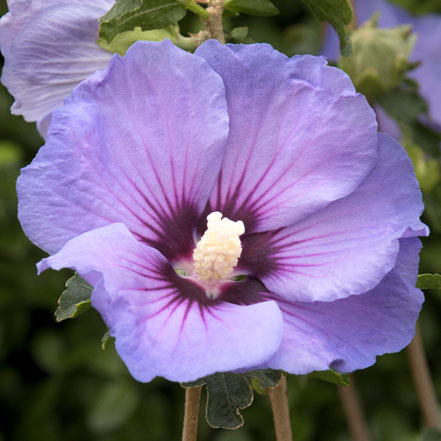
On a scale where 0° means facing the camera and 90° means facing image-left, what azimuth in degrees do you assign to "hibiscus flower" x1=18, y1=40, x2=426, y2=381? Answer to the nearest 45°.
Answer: approximately 0°

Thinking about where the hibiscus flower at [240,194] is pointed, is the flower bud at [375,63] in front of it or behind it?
behind

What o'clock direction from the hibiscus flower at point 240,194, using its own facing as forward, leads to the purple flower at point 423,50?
The purple flower is roughly at 7 o'clock from the hibiscus flower.

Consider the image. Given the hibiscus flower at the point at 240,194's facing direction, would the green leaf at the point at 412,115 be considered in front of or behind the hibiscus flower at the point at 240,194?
behind
